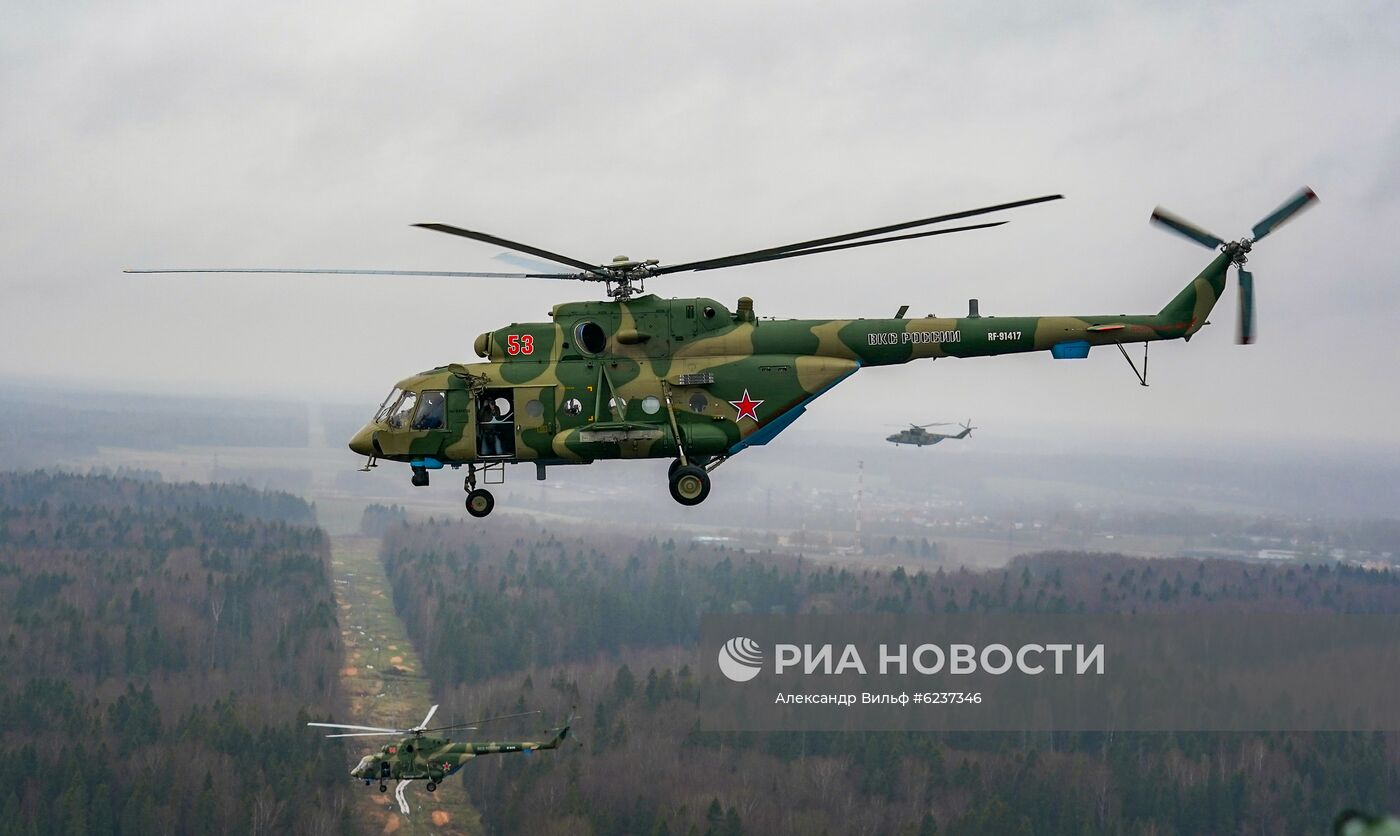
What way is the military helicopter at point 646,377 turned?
to the viewer's left
